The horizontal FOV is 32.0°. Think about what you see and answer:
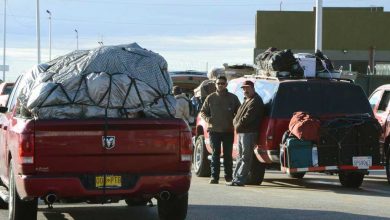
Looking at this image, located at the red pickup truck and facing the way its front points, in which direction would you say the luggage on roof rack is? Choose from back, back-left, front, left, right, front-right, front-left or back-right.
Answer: front-right

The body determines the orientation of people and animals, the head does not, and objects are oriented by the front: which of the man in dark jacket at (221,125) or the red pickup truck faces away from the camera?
the red pickup truck

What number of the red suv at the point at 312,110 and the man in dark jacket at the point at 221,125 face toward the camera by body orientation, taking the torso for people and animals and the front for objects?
1

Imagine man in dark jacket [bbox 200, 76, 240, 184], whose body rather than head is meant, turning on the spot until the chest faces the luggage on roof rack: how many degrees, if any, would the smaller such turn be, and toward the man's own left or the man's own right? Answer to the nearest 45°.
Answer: approximately 90° to the man's own left

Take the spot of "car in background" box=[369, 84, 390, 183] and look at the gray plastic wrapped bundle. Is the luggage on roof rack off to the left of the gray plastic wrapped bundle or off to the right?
right

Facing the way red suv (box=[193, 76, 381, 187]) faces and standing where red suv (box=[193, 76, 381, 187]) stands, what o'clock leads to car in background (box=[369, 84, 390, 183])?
The car in background is roughly at 3 o'clock from the red suv.

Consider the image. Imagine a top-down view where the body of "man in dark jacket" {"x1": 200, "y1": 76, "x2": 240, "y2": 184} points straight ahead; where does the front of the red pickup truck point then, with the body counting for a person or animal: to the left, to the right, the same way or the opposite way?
the opposite way

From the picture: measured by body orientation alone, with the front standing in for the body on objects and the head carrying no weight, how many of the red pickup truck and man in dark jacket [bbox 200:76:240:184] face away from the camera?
1

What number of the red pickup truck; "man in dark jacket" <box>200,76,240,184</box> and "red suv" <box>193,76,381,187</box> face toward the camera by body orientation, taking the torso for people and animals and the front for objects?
1

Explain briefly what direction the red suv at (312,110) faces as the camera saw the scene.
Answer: facing away from the viewer and to the left of the viewer

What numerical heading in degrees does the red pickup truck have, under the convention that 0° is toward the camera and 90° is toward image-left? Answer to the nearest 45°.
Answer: approximately 180°

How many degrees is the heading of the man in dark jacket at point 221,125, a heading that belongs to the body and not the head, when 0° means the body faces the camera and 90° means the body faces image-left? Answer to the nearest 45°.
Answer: approximately 0°
